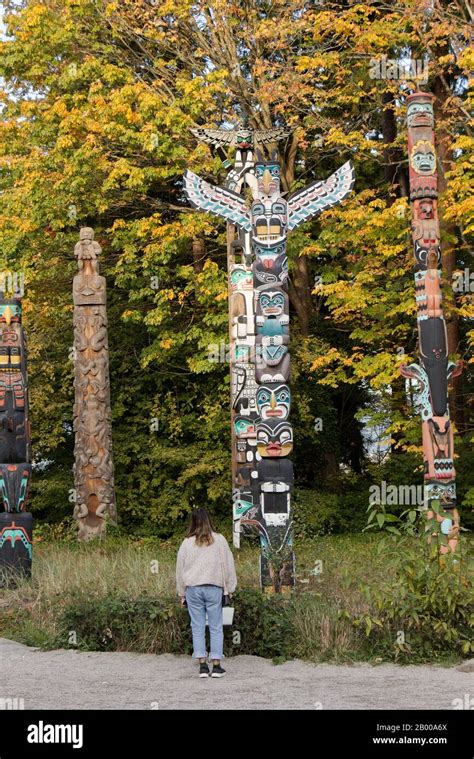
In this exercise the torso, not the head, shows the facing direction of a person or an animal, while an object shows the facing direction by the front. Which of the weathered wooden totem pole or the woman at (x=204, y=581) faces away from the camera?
the woman

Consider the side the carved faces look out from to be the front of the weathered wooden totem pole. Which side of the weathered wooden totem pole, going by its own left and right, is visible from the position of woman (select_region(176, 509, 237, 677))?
front

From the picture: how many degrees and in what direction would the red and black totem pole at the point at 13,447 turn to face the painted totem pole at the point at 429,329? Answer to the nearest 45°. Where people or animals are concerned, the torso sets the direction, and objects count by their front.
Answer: approximately 90° to its left

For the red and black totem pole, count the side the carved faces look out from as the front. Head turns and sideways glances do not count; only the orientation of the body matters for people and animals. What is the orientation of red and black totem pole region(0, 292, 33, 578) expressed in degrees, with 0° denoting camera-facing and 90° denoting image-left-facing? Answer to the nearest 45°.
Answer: approximately 0°

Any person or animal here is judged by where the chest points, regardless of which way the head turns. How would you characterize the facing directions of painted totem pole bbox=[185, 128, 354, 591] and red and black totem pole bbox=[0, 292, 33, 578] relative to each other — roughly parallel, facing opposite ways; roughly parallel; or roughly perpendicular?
roughly parallel

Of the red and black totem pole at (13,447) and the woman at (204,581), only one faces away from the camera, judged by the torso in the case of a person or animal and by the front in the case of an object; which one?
the woman

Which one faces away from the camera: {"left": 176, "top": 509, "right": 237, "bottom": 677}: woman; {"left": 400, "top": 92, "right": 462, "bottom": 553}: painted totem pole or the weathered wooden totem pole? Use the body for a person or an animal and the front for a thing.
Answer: the woman

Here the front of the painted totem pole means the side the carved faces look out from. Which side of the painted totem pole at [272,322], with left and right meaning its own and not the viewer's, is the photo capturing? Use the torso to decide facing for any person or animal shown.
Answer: front

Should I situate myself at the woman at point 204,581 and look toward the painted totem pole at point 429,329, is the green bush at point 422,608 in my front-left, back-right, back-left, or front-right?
front-right

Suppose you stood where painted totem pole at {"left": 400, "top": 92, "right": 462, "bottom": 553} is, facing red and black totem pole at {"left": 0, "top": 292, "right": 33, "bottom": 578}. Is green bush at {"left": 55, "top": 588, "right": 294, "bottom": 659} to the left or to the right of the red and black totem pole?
left

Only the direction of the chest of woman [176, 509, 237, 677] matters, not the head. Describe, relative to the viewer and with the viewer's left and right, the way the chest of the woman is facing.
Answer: facing away from the viewer

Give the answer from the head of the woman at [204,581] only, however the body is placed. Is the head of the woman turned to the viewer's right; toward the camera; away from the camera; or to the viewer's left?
away from the camera

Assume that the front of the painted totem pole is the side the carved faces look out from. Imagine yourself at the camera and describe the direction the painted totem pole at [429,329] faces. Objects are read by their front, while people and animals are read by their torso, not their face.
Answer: facing the viewer
